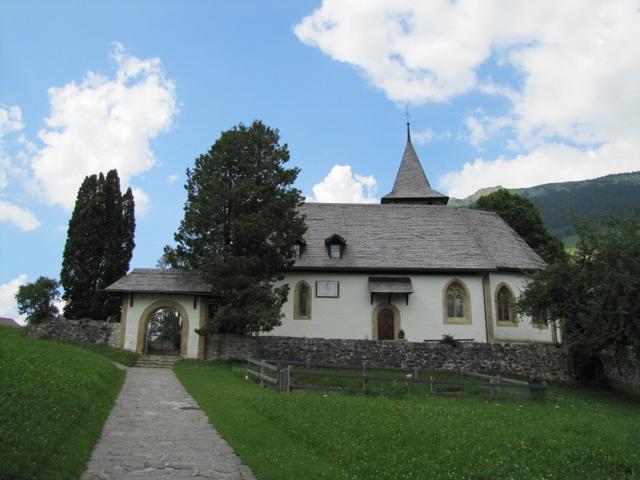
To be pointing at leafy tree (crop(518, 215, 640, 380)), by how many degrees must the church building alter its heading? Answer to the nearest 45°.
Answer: approximately 45° to its left

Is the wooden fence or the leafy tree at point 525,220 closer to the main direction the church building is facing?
the wooden fence

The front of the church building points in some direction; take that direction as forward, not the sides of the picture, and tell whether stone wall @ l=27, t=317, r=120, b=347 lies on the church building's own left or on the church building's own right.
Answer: on the church building's own right

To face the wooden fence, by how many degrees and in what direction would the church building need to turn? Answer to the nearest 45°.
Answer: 0° — it already faces it

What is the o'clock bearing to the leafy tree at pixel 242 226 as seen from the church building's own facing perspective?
The leafy tree is roughly at 2 o'clock from the church building.

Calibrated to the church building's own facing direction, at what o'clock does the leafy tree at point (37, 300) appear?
The leafy tree is roughly at 3 o'clock from the church building.

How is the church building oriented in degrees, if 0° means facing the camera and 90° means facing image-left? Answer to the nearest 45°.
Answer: approximately 0°

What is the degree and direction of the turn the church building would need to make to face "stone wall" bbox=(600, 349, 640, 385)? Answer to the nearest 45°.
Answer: approximately 90° to its left

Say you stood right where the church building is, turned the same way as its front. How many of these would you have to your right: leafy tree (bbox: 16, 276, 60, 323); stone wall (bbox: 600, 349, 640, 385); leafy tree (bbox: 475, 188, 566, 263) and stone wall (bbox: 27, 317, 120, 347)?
2

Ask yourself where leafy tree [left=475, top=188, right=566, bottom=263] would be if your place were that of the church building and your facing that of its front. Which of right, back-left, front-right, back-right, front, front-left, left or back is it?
back-left
